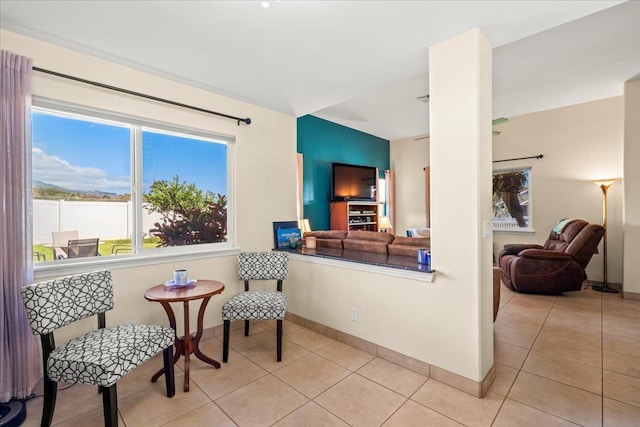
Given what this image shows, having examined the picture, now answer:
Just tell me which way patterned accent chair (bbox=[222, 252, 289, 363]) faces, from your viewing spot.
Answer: facing the viewer

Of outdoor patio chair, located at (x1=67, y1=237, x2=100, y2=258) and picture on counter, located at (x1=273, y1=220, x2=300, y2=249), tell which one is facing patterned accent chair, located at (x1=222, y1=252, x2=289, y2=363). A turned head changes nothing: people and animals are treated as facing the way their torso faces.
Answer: the picture on counter

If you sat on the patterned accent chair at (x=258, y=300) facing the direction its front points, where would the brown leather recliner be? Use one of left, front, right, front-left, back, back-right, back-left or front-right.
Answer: left

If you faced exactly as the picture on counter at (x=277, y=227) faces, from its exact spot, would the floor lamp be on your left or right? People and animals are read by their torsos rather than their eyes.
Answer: on your left

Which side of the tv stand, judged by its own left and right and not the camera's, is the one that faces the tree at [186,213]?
right

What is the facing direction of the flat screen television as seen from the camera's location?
facing the viewer and to the right of the viewer

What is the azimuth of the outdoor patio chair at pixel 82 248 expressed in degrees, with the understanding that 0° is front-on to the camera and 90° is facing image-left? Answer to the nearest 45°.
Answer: approximately 180°

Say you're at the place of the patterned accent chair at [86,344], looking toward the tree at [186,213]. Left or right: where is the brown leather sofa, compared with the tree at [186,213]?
right

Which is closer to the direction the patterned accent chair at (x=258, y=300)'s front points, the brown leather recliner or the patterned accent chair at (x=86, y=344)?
the patterned accent chair

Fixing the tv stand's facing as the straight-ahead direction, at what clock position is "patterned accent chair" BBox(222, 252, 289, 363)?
The patterned accent chair is roughly at 2 o'clock from the tv stand.

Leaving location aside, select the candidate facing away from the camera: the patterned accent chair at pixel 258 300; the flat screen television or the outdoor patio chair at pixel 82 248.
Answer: the outdoor patio chair

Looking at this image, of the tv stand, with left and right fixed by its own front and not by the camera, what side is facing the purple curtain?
right

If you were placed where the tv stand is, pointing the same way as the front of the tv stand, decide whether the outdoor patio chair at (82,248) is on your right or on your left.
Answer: on your right
